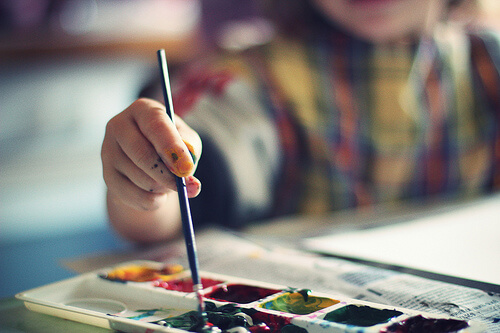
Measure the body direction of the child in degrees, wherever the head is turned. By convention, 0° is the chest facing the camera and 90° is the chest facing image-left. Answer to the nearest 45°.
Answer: approximately 0°
